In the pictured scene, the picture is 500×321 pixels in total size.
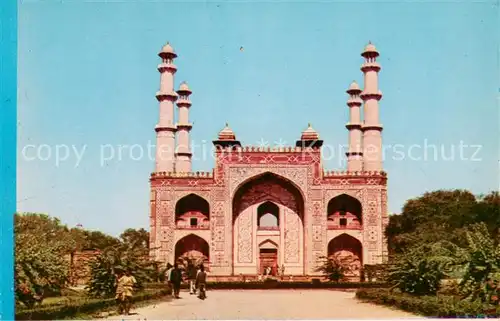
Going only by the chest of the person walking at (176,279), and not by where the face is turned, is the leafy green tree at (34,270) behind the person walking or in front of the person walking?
behind

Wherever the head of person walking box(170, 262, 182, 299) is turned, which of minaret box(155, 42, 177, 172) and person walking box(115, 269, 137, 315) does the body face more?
the minaret

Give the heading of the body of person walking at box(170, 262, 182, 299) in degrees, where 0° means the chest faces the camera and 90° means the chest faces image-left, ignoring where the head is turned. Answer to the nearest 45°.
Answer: approximately 180°

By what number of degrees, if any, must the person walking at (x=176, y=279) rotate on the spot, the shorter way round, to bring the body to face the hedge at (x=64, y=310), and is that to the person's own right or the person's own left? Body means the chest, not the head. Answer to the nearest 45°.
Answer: approximately 180°
